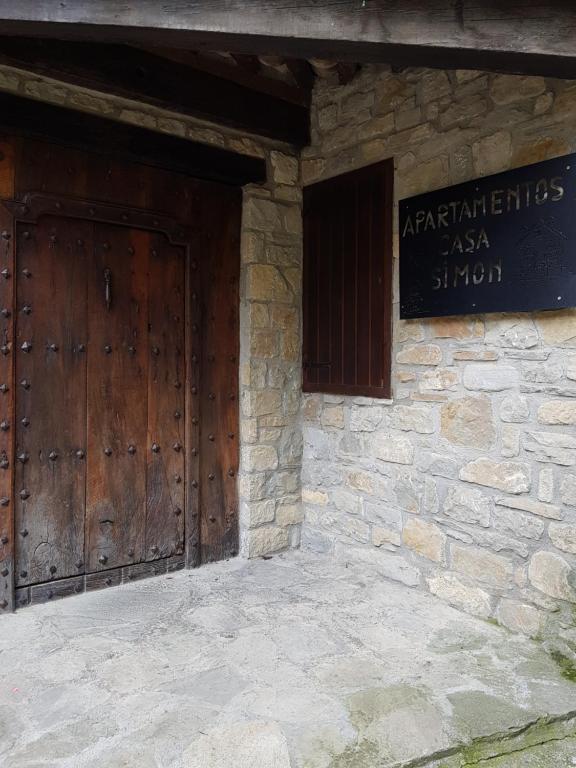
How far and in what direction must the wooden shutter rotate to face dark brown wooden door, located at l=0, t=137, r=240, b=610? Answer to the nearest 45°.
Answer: approximately 45° to its right

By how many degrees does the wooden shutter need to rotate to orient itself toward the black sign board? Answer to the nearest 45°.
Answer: approximately 90° to its left

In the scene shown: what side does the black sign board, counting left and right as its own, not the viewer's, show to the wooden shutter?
right

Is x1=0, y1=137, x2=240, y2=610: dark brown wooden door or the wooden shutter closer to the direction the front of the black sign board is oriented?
the dark brown wooden door

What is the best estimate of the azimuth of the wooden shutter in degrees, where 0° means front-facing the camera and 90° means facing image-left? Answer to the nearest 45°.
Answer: approximately 45°

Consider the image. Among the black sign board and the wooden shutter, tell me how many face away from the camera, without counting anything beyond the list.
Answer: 0

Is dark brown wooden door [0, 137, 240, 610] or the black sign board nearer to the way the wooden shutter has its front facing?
the dark brown wooden door

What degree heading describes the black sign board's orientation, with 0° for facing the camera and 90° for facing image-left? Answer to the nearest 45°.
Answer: approximately 45°
